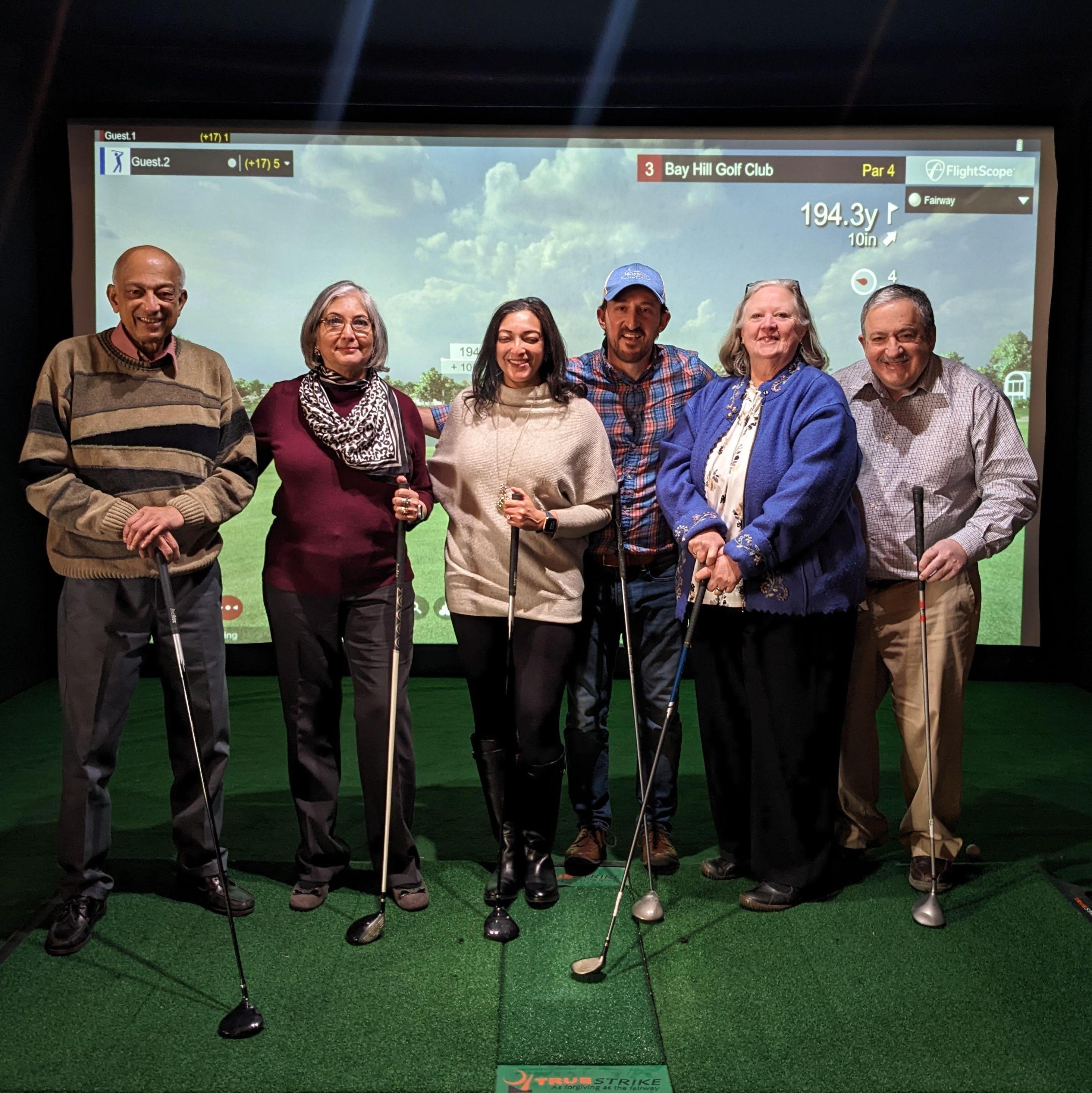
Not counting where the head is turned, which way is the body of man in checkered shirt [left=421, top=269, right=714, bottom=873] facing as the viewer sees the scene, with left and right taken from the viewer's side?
facing the viewer

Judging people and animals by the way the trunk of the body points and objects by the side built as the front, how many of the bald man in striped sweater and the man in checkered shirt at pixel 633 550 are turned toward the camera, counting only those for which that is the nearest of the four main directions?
2

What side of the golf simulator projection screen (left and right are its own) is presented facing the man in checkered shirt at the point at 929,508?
front

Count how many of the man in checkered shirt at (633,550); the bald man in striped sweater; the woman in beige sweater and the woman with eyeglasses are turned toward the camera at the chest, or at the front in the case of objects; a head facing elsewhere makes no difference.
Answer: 4

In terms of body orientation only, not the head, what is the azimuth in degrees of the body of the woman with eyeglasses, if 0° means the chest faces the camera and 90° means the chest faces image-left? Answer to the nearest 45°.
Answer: approximately 0°

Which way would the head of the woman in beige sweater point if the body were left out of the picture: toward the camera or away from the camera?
toward the camera

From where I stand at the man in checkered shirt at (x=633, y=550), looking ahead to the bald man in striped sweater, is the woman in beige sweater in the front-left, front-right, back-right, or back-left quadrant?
front-left

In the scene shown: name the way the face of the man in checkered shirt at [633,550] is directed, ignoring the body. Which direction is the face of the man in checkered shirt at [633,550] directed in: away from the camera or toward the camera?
toward the camera

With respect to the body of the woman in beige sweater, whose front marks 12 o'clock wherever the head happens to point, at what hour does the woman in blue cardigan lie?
The woman in blue cardigan is roughly at 9 o'clock from the woman in beige sweater.

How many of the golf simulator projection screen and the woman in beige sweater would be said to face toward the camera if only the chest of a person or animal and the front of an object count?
2

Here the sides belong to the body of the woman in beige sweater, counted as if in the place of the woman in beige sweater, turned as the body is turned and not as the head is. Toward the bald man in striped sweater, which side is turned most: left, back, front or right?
right

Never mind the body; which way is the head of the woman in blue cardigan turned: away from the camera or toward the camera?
toward the camera

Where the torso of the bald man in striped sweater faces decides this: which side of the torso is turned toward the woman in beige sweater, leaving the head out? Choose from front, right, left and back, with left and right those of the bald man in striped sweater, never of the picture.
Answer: left
